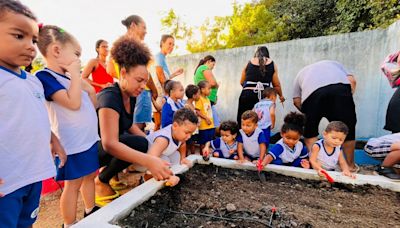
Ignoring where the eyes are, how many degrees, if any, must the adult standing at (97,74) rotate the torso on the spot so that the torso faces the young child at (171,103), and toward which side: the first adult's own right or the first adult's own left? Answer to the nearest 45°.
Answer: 0° — they already face them

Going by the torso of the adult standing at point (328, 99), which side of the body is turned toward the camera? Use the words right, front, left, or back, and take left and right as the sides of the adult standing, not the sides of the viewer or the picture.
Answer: back

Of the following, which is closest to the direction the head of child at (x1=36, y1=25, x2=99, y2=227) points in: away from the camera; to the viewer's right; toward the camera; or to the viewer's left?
to the viewer's right

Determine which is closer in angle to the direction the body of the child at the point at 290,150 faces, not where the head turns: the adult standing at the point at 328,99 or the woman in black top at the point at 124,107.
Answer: the woman in black top

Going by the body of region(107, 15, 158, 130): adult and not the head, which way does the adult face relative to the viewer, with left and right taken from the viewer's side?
facing to the right of the viewer

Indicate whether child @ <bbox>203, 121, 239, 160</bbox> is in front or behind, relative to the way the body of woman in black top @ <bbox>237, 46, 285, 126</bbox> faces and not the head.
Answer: behind

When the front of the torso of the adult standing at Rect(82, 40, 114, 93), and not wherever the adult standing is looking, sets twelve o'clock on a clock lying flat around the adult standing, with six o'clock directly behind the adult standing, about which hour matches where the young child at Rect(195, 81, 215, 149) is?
The young child is roughly at 11 o'clock from the adult standing.

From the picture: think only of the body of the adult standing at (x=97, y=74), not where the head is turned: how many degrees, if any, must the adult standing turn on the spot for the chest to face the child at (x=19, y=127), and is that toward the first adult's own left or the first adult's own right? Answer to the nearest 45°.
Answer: approximately 45° to the first adult's own right

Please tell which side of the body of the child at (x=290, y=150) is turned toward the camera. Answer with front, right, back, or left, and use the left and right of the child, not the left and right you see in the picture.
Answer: front

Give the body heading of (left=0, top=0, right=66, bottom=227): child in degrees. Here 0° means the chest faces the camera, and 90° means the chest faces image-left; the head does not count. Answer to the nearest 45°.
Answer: approximately 315°

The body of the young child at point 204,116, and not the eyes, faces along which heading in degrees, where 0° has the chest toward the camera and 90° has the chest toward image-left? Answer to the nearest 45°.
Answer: approximately 315°

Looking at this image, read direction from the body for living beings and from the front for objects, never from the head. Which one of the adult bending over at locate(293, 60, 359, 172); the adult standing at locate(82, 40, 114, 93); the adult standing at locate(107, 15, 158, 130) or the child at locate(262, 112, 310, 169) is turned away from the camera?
the adult bending over at locate(293, 60, 359, 172)
